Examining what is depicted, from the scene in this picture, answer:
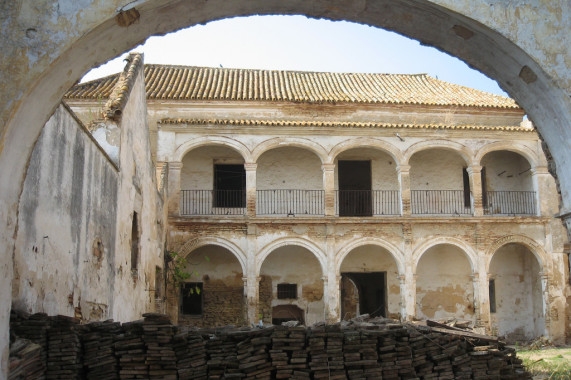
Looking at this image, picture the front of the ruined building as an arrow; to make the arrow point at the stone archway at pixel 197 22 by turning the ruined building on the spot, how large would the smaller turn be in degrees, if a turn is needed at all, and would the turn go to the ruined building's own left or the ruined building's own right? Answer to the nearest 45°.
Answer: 0° — it already faces it

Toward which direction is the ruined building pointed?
toward the camera
